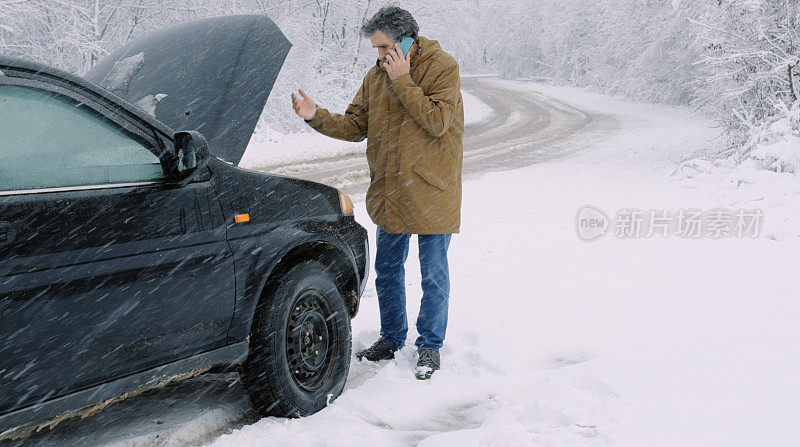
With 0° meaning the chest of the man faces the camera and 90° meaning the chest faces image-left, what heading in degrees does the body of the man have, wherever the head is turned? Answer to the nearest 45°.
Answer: approximately 45°

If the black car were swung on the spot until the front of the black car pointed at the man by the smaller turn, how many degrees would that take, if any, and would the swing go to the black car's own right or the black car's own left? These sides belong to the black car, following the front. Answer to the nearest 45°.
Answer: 0° — it already faces them

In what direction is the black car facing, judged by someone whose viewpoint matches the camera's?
facing away from the viewer and to the right of the viewer

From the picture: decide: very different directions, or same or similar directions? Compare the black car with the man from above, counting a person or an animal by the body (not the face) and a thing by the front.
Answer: very different directions

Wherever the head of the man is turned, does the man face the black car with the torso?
yes
